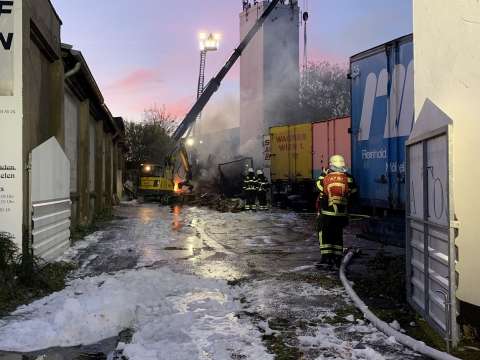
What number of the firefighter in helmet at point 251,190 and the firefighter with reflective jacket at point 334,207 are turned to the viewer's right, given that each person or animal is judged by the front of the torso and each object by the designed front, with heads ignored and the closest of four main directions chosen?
0

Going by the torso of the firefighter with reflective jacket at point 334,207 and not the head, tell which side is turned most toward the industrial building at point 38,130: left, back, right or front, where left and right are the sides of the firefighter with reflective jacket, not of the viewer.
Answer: left

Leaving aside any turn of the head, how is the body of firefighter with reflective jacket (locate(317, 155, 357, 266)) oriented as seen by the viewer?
away from the camera

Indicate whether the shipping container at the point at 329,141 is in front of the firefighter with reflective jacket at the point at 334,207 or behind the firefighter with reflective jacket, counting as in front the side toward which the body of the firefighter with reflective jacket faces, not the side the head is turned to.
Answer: in front

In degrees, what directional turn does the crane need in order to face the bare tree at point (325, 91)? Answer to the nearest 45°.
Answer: approximately 45° to its left

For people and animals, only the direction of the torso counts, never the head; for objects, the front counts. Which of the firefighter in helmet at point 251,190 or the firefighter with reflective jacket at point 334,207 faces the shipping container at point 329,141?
the firefighter with reflective jacket

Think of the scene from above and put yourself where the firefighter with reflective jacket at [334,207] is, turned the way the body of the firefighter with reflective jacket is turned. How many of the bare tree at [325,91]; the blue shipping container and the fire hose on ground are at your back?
1

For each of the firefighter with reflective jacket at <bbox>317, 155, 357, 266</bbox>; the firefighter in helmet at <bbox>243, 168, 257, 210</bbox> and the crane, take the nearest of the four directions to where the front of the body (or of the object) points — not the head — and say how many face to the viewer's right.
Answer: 1

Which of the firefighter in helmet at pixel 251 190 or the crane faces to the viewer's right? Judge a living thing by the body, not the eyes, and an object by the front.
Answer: the crane

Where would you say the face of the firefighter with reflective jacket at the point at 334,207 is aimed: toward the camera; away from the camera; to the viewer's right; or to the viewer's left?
away from the camera

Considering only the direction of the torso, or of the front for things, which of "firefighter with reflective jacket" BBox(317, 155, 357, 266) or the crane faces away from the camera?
the firefighter with reflective jacket

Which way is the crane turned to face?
to the viewer's right
